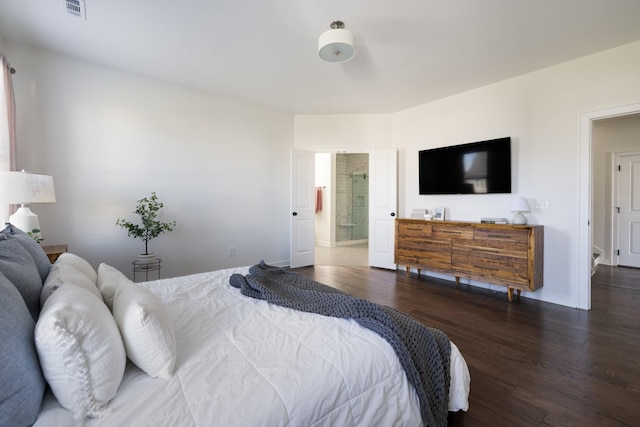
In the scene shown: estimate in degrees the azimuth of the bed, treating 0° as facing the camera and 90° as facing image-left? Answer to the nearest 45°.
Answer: approximately 270°

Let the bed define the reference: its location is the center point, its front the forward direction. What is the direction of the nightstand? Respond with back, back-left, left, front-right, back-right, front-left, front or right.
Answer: back-left

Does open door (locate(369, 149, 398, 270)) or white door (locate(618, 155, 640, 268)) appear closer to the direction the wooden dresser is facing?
the open door

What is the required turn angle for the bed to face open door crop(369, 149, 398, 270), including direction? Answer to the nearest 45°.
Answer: approximately 45° to its left

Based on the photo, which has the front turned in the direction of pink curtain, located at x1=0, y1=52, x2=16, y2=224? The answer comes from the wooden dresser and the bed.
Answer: the wooden dresser

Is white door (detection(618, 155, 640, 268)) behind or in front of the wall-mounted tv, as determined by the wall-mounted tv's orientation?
behind

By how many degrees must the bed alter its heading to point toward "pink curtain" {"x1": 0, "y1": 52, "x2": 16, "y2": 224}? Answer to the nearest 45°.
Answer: approximately 135° to its left

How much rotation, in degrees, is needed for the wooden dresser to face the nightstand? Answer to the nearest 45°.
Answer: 0° — it already faces it
